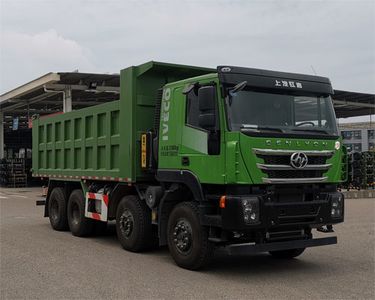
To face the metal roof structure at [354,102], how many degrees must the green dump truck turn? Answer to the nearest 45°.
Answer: approximately 90° to its left

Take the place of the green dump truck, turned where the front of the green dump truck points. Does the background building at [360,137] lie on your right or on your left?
on your left

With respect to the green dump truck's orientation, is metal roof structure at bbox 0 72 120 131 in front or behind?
behind

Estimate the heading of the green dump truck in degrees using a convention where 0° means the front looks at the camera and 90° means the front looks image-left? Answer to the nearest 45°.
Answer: approximately 315°

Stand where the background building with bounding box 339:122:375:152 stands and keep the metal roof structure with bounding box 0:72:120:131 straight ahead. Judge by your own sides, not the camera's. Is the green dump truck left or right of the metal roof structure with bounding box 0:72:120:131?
left
